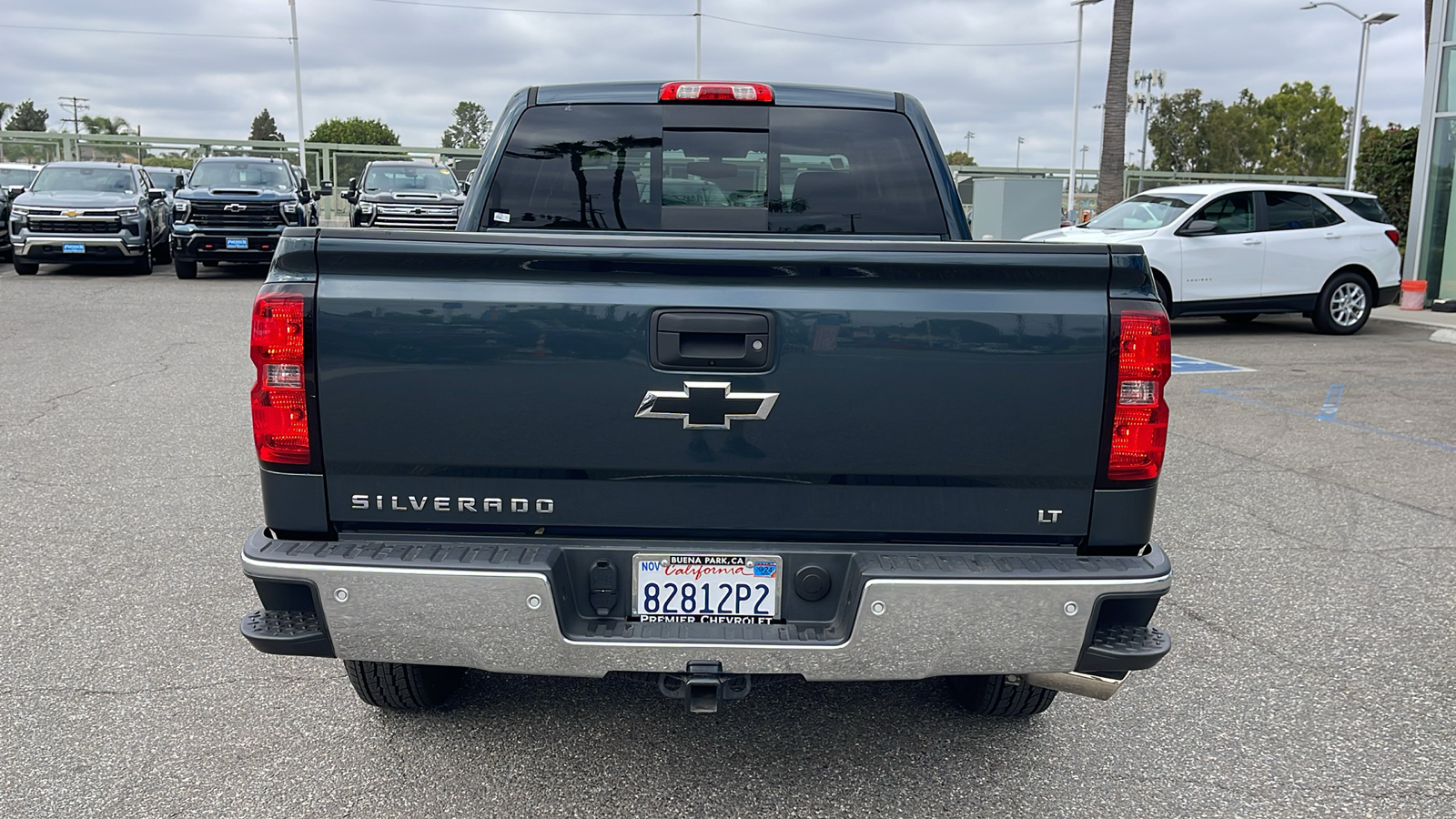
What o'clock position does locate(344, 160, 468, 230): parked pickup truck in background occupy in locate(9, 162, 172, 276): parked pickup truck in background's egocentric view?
locate(344, 160, 468, 230): parked pickup truck in background is roughly at 9 o'clock from locate(9, 162, 172, 276): parked pickup truck in background.

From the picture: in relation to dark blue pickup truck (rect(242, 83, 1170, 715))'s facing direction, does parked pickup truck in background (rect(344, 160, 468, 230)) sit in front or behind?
in front

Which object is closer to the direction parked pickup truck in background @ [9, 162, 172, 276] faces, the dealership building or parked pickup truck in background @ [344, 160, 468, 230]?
the dealership building

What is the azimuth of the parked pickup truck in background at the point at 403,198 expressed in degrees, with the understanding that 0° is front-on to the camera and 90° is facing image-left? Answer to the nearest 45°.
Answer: approximately 0°

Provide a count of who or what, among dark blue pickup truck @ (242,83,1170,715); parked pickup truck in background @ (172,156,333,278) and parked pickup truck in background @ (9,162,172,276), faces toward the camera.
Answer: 2

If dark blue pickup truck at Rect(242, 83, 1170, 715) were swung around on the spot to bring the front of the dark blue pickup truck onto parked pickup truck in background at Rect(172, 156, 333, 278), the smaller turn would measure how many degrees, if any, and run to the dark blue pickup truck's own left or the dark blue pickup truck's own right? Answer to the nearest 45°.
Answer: approximately 45° to the dark blue pickup truck's own left

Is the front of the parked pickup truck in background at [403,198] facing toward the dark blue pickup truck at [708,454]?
yes

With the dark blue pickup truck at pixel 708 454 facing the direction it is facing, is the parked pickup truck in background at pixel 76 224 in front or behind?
in front

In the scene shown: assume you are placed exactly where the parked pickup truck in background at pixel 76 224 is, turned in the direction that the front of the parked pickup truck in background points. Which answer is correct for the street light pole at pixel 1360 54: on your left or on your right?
on your left

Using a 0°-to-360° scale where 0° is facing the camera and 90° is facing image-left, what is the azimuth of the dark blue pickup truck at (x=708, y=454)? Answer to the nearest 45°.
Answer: approximately 180°
